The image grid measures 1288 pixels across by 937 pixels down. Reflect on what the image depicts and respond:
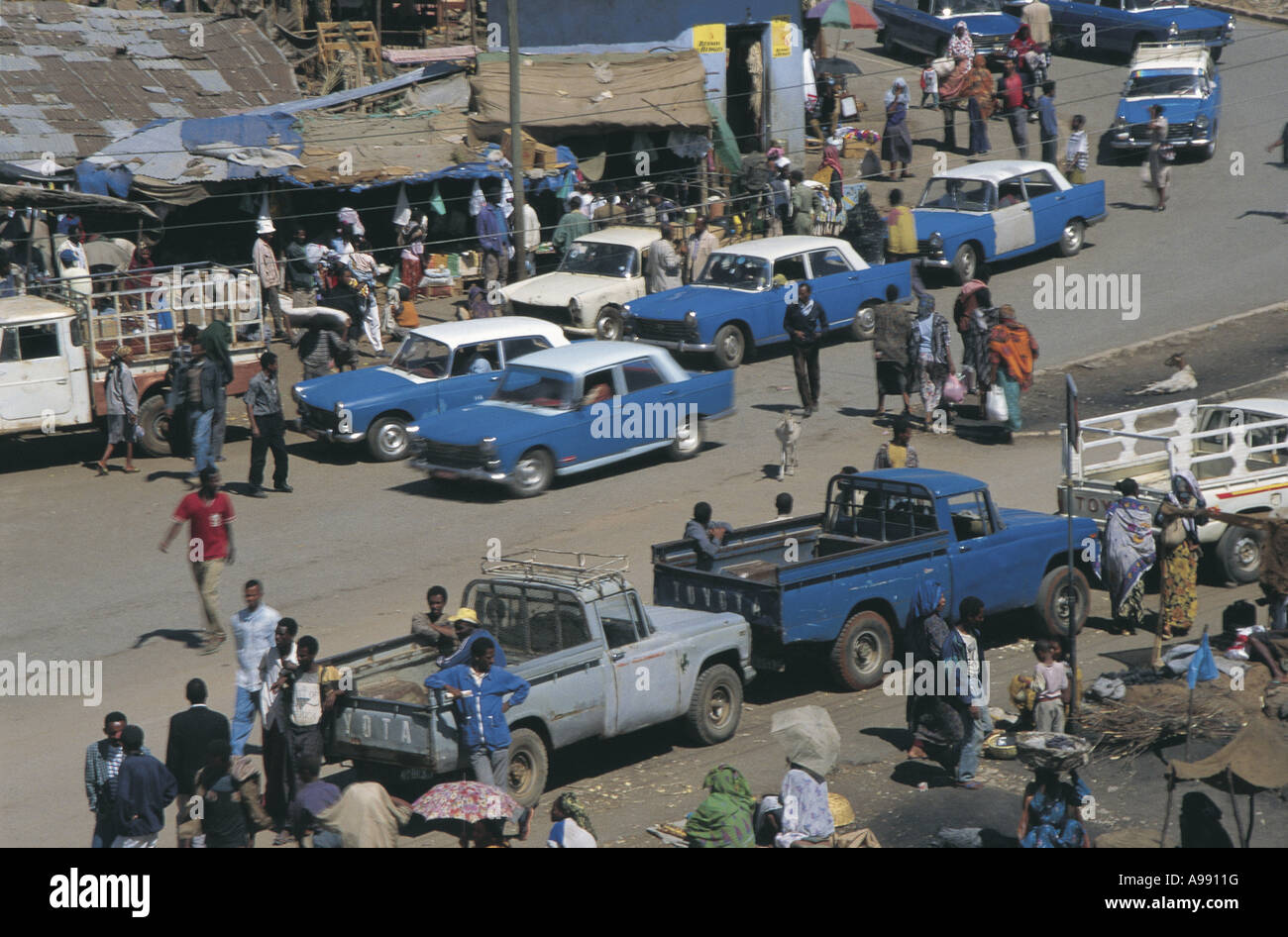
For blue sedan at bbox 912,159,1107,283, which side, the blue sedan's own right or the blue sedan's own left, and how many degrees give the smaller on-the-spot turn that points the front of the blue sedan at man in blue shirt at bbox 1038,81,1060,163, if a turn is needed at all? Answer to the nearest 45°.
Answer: approximately 135° to the blue sedan's own right

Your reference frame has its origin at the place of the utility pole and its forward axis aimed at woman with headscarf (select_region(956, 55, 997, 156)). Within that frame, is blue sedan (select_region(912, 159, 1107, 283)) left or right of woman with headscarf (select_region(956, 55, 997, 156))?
right

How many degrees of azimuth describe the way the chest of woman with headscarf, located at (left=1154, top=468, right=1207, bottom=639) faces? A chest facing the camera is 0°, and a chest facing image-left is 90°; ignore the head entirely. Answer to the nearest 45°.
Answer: approximately 0°

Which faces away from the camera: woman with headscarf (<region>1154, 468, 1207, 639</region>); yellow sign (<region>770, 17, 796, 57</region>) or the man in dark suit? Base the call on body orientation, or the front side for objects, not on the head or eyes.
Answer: the man in dark suit

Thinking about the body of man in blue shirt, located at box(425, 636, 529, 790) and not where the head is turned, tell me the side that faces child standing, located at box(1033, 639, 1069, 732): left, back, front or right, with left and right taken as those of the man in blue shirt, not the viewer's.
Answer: left

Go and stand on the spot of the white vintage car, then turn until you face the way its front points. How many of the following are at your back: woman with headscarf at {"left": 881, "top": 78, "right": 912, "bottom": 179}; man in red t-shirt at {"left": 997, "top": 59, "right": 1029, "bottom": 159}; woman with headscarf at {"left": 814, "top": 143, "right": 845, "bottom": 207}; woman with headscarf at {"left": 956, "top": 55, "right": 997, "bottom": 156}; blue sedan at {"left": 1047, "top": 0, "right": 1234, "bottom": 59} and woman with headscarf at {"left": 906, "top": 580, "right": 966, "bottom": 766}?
5

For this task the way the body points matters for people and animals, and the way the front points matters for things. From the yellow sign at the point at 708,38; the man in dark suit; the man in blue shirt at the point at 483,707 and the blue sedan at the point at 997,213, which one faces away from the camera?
the man in dark suit

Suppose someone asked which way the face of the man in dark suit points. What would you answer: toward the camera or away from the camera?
away from the camera

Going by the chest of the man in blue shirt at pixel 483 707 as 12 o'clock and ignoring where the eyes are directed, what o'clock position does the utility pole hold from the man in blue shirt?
The utility pole is roughly at 6 o'clock from the man in blue shirt.

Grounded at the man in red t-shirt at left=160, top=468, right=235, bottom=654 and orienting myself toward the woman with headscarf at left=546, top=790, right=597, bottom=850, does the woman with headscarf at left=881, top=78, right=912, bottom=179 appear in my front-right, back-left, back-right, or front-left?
back-left

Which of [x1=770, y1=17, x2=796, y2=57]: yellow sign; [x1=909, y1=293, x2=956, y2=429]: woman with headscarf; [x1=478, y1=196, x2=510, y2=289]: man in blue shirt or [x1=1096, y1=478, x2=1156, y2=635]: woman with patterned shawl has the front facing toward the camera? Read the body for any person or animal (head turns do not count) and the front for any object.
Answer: the yellow sign

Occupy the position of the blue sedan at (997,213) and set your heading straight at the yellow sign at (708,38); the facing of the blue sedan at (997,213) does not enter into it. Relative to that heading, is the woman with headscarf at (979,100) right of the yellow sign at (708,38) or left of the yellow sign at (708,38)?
right
